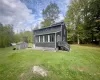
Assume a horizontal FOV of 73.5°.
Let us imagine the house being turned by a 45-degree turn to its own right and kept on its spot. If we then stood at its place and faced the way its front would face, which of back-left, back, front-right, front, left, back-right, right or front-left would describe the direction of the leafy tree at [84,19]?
back-right

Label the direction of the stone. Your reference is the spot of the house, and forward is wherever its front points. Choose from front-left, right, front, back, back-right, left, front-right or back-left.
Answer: front-right

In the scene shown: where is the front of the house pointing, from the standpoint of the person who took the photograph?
facing the viewer and to the right of the viewer
